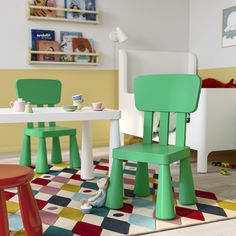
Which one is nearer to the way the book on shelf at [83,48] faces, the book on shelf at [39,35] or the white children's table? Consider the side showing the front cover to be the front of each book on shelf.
the white children's table

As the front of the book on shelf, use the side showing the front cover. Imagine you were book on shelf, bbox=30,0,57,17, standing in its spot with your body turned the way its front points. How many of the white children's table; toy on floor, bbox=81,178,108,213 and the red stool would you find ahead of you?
3

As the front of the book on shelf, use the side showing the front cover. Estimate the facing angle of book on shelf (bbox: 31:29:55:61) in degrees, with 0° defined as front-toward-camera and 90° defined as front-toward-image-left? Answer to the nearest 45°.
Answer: approximately 0°

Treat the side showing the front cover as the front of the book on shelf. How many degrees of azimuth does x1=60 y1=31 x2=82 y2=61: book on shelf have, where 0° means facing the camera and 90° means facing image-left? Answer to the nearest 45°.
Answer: approximately 0°

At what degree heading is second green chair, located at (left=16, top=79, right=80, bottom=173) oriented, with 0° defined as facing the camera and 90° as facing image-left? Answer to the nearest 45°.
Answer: approximately 315°
